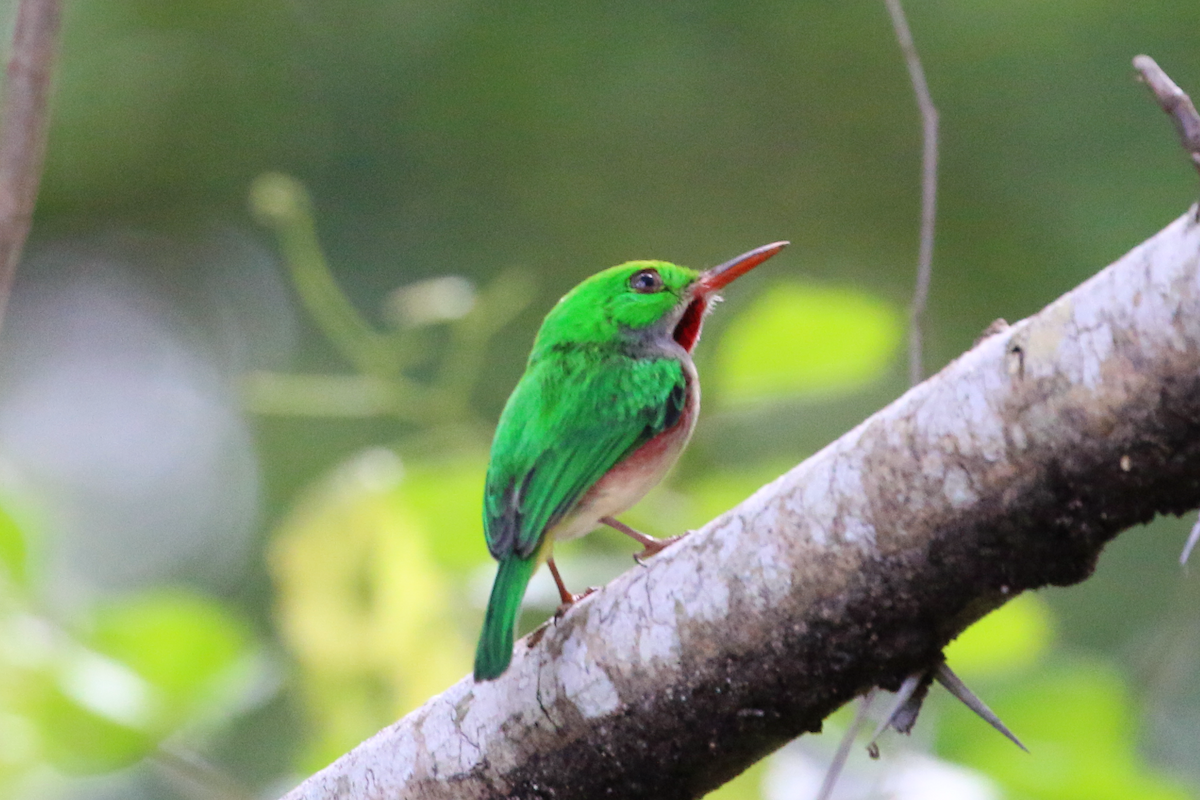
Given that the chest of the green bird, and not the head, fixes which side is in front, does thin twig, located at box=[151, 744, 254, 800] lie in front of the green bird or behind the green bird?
behind

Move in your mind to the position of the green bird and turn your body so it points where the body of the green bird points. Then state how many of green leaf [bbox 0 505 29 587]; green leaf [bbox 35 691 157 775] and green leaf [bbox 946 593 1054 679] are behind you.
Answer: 2

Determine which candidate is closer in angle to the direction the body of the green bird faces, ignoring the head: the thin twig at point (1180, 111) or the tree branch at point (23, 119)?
the thin twig

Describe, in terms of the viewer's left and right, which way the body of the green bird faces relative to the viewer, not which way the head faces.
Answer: facing to the right of the viewer
